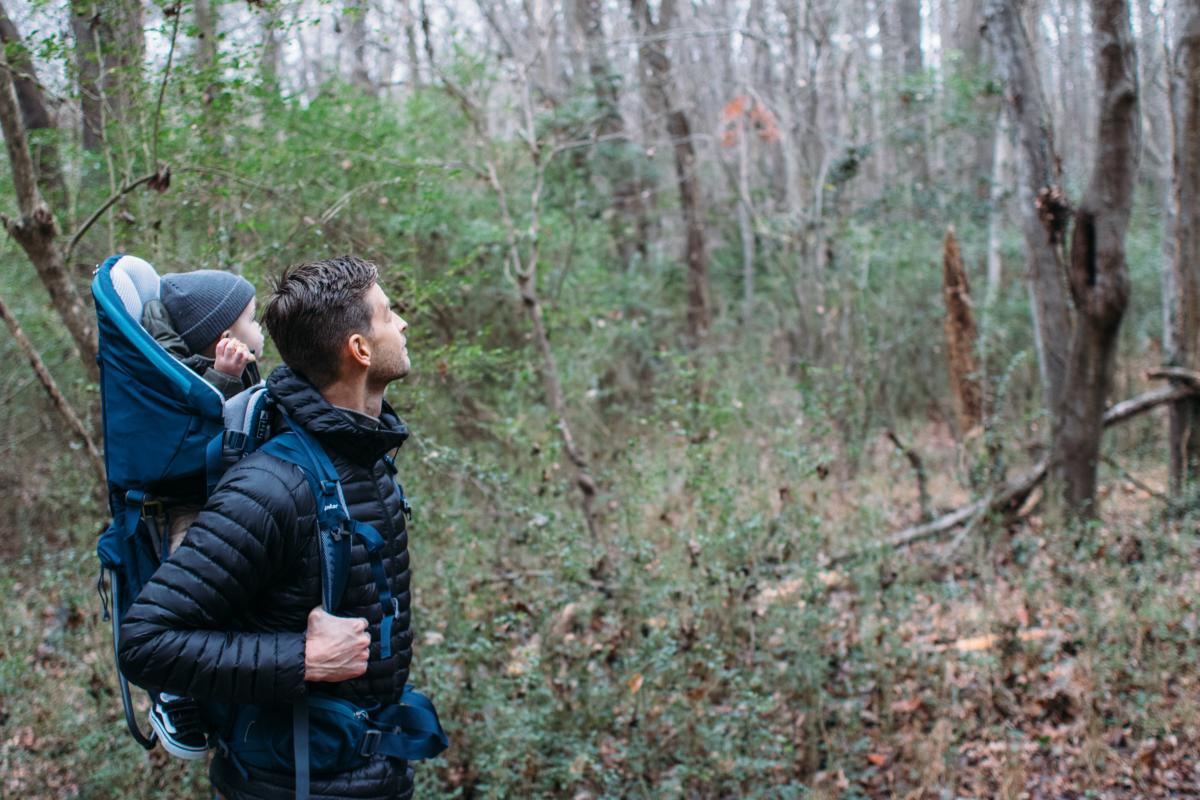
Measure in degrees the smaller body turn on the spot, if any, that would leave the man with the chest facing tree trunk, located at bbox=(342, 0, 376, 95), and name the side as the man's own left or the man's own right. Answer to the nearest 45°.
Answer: approximately 90° to the man's own left

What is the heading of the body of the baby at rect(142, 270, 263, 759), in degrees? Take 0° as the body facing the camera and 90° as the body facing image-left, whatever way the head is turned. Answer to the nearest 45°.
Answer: approximately 270°

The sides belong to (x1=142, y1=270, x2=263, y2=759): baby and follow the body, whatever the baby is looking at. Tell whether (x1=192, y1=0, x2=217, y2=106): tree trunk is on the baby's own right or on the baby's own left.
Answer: on the baby's own left

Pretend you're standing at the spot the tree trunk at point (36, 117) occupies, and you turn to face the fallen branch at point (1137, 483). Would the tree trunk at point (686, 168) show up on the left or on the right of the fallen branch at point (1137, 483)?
left

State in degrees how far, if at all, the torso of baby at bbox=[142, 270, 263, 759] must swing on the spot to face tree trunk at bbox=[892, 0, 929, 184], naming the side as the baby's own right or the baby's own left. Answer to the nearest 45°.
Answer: approximately 45° to the baby's own left

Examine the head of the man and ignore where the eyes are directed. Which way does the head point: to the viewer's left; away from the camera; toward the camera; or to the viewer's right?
to the viewer's right

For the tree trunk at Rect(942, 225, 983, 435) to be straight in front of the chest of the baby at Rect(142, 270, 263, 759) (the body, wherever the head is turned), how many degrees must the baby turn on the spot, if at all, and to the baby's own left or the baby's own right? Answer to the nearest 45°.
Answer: approximately 45° to the baby's own left

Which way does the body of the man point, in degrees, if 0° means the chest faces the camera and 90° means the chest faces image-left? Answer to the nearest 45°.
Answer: approximately 270°

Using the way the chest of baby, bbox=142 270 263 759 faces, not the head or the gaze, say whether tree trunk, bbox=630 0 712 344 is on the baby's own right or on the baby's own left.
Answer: on the baby's own left
